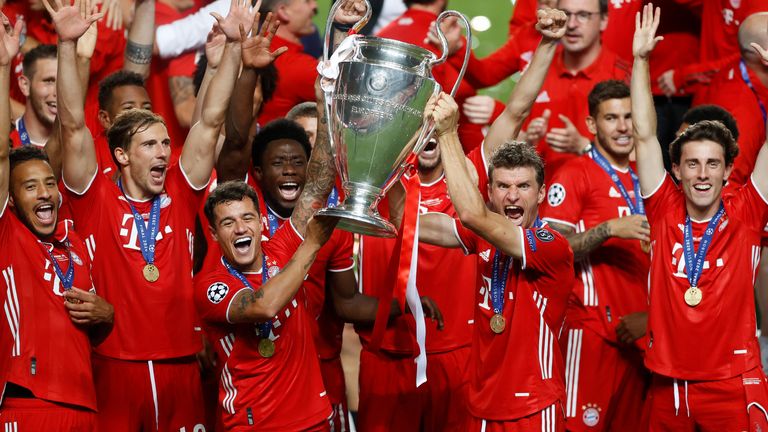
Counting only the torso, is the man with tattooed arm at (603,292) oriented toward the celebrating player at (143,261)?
no

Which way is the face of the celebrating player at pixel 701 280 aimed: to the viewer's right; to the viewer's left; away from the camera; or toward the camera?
toward the camera

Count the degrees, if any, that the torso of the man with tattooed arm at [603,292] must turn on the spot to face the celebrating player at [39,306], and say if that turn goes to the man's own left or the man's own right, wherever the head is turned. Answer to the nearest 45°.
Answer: approximately 90° to the man's own right

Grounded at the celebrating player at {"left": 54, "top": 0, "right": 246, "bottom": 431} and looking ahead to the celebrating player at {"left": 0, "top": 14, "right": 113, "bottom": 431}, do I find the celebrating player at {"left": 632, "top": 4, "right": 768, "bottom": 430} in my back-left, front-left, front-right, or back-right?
back-left

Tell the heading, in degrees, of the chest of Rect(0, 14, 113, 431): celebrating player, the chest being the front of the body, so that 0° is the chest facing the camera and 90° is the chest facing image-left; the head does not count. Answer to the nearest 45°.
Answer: approximately 315°

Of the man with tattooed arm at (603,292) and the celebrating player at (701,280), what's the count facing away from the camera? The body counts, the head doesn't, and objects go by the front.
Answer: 0

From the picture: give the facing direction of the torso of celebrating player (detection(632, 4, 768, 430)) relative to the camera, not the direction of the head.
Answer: toward the camera

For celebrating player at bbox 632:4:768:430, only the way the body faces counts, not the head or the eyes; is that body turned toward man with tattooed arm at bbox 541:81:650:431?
no

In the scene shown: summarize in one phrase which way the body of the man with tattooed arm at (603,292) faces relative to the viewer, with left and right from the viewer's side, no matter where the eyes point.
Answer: facing the viewer and to the right of the viewer

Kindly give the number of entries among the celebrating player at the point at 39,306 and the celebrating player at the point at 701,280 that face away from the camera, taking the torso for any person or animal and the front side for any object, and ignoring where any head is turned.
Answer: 0

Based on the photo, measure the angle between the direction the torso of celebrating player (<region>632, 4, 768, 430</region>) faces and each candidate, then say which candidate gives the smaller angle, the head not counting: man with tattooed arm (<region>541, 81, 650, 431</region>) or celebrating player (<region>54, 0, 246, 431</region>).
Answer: the celebrating player

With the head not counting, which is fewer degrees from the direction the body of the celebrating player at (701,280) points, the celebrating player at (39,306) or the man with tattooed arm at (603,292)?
the celebrating player

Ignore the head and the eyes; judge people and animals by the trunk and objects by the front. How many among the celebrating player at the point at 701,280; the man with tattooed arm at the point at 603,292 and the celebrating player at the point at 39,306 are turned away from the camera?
0

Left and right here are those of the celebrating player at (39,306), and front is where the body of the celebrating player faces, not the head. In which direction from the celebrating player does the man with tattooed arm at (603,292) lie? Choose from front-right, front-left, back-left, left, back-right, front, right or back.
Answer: front-left
